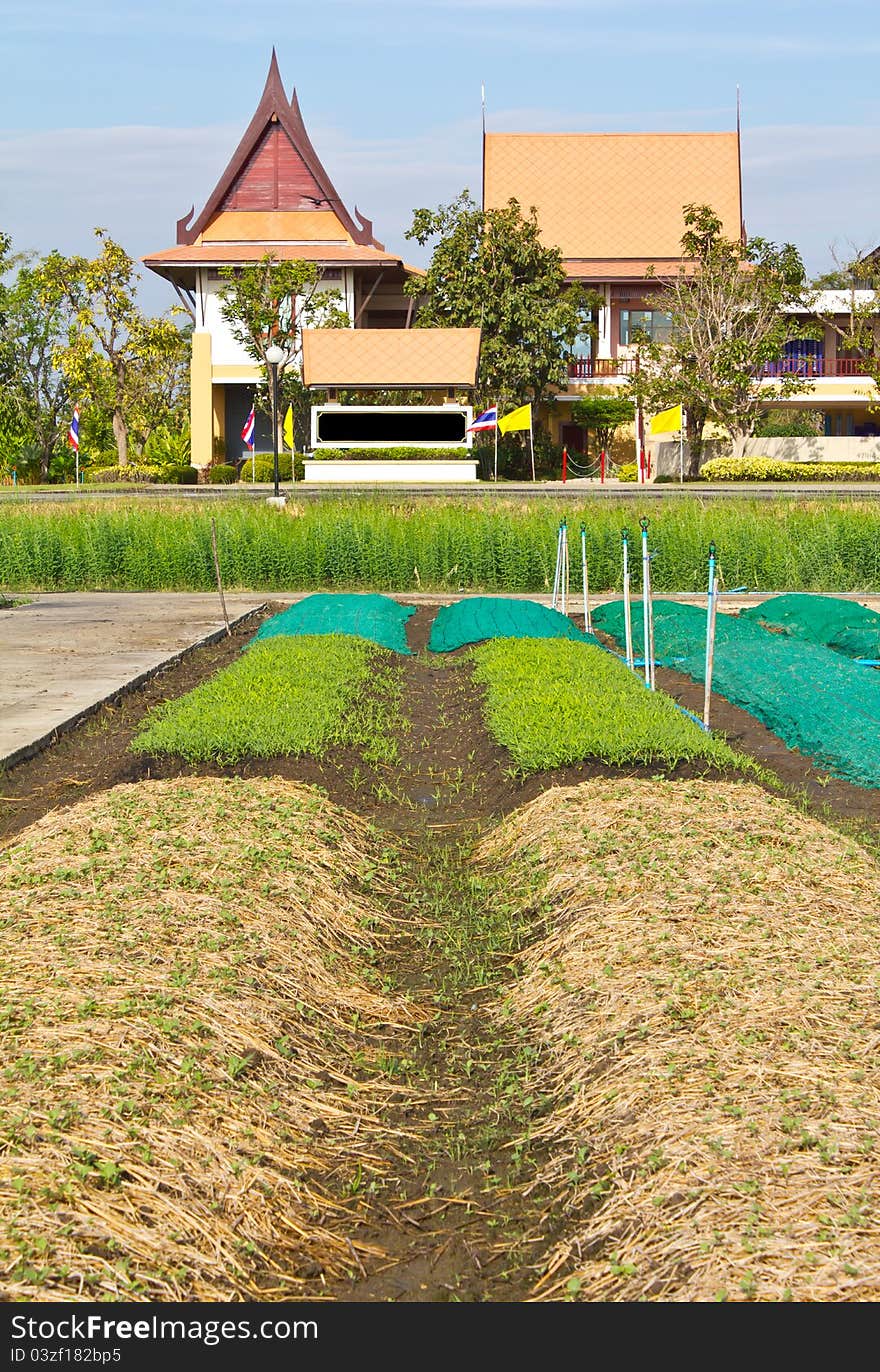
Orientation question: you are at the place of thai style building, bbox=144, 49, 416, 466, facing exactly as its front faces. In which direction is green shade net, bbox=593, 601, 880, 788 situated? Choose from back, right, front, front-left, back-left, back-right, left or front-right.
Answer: front

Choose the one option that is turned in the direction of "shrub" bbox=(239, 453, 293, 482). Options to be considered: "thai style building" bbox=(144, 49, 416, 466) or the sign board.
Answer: the thai style building

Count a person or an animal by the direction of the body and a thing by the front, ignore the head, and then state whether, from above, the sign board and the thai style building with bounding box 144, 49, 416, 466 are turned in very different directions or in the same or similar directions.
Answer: same or similar directions

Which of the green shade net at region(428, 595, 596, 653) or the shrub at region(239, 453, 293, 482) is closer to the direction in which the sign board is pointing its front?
the green shade net

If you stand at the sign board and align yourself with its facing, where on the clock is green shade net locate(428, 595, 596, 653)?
The green shade net is roughly at 12 o'clock from the sign board.

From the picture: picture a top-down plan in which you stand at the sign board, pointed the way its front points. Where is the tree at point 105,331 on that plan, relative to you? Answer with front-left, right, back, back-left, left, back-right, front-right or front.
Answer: back-right

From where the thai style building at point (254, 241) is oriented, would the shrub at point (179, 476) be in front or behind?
in front

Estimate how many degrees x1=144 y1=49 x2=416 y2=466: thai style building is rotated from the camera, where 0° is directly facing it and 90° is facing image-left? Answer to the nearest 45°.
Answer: approximately 0°

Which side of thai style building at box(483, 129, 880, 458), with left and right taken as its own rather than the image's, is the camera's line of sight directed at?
front

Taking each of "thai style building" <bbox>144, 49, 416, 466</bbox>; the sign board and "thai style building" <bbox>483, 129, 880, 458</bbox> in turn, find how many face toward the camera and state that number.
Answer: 3

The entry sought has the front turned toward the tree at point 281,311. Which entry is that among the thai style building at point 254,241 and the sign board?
the thai style building

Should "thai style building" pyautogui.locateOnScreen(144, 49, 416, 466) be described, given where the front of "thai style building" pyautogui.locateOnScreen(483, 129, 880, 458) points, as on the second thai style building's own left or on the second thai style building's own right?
on the second thai style building's own right
